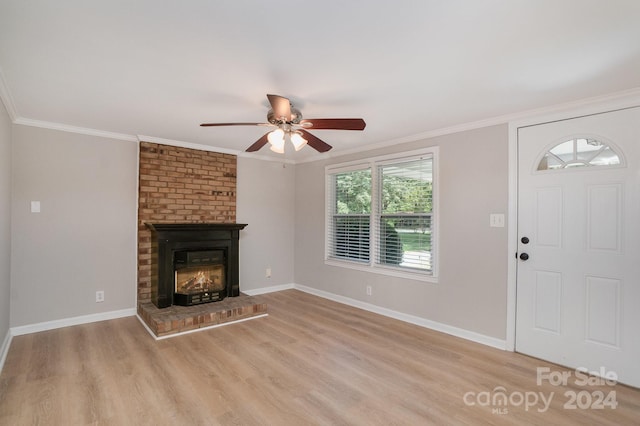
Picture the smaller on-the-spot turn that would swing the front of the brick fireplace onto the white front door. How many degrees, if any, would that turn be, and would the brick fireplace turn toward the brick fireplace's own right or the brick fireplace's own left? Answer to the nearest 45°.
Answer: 0° — it already faces it

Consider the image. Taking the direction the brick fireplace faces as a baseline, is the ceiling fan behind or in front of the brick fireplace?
in front

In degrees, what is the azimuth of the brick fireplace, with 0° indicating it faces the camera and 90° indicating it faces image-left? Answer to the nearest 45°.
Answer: approximately 315°

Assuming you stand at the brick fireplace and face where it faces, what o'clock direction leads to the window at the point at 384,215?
The window is roughly at 11 o'clock from the brick fireplace.

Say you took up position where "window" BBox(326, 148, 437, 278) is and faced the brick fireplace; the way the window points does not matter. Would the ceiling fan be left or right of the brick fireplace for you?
left
